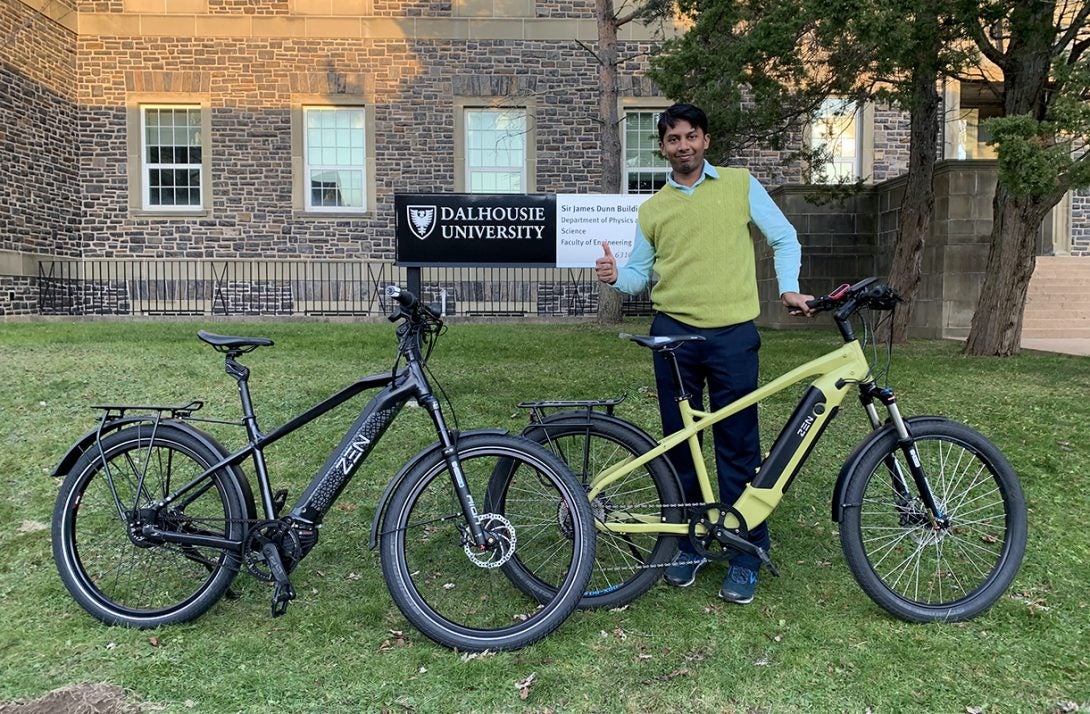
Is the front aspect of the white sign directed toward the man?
yes

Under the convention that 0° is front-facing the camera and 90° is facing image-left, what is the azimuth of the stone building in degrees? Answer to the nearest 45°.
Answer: approximately 0°

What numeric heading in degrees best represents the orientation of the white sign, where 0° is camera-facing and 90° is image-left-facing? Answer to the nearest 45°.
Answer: approximately 0°

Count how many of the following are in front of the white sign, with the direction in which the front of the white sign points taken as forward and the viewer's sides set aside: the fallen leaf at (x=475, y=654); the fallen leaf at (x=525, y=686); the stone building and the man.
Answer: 3

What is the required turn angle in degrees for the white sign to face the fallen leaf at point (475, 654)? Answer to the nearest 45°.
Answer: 0° — it already faces it

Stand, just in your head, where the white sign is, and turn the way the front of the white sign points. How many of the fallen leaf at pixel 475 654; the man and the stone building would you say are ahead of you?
2

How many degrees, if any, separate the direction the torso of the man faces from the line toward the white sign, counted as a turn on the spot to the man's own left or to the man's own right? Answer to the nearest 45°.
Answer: approximately 180°
